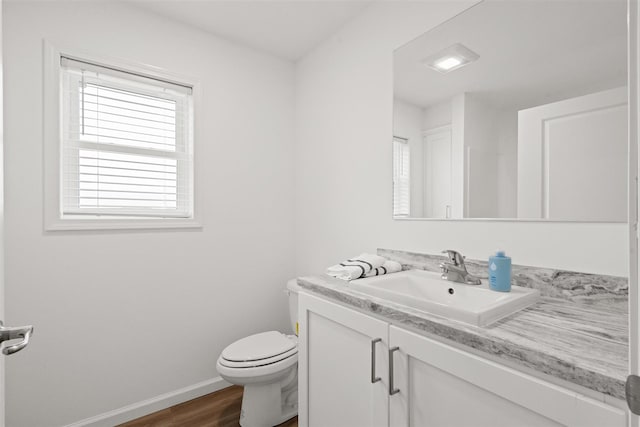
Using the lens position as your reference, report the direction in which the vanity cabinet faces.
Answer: facing the viewer and to the left of the viewer

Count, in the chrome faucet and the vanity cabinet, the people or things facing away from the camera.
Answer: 0

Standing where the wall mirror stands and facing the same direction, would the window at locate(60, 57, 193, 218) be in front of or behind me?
in front

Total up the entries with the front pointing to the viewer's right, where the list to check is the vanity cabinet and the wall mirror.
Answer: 0

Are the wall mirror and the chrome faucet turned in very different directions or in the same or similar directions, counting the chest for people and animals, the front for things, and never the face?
same or similar directions

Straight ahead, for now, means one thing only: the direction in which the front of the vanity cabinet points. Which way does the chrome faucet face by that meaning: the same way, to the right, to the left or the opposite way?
the same way

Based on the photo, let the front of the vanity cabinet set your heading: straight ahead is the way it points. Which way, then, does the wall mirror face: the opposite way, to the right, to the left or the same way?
the same way

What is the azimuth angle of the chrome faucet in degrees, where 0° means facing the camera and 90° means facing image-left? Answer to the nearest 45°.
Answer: approximately 45°

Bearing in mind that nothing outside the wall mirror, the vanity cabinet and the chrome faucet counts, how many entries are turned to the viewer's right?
0

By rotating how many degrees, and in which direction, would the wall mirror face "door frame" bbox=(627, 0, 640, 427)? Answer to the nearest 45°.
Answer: approximately 45° to its left

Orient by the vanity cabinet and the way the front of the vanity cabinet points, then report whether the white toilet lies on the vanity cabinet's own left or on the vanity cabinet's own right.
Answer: on the vanity cabinet's own right
